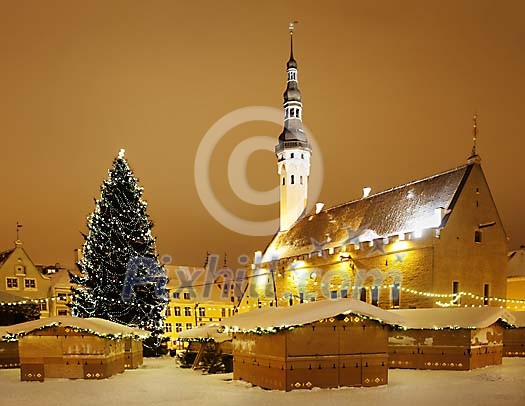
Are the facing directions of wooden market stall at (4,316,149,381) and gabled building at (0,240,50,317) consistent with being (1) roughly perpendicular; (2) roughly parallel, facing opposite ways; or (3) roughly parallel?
roughly parallel

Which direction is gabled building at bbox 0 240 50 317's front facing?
toward the camera

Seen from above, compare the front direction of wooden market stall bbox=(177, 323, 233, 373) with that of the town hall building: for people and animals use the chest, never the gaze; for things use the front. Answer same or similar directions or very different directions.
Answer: same or similar directions

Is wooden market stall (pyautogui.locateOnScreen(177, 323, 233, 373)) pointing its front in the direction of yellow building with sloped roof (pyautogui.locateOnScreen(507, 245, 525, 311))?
no

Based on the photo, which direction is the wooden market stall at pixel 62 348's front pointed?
toward the camera

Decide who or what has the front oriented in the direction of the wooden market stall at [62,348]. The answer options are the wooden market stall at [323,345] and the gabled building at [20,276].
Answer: the gabled building

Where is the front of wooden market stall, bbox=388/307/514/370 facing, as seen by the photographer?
facing the viewer and to the left of the viewer

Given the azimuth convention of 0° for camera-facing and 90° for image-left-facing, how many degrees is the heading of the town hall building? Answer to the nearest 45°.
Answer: approximately 45°

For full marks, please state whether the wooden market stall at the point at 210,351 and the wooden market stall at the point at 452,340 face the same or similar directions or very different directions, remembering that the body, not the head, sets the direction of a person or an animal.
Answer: same or similar directions

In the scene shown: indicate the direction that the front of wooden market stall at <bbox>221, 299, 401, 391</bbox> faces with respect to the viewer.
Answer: facing the viewer and to the right of the viewer

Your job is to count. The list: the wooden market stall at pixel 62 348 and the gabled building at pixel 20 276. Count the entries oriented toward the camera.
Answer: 2
